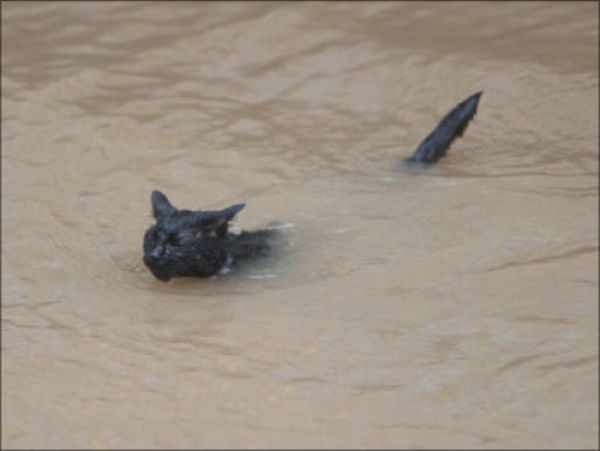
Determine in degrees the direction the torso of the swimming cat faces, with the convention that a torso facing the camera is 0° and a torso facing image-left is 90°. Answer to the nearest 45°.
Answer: approximately 45°
